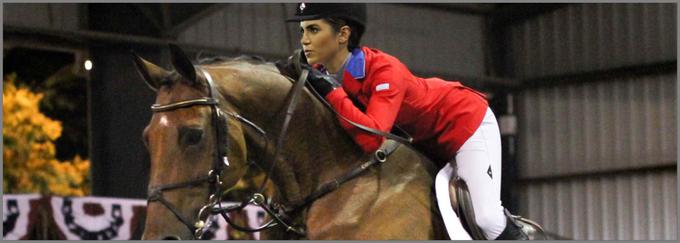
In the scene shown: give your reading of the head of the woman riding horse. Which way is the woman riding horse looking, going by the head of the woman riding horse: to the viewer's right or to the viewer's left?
to the viewer's left

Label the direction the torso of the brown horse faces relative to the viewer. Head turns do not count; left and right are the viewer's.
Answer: facing the viewer and to the left of the viewer

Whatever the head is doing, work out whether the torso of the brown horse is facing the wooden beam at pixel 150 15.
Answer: no
